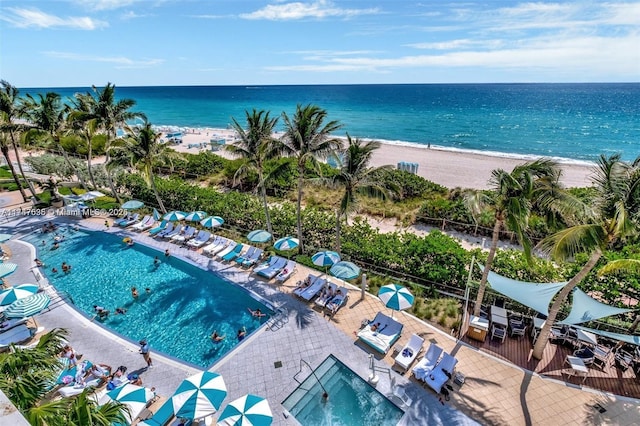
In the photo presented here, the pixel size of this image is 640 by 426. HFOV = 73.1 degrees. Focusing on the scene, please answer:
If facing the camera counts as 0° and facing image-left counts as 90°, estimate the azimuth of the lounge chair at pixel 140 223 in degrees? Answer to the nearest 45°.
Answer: approximately 45°

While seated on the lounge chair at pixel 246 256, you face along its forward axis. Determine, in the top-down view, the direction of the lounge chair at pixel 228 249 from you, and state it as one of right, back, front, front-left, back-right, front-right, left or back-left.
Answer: right

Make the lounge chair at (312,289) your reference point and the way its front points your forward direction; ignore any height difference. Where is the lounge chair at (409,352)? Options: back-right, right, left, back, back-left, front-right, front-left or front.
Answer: left

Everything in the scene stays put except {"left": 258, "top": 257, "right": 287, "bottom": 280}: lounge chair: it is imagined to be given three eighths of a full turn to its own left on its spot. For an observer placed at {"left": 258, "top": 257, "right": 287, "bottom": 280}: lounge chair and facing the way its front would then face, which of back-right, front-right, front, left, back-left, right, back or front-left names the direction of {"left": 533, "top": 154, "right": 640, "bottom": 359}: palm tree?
front-right

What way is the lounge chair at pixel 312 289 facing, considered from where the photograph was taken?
facing the viewer and to the left of the viewer

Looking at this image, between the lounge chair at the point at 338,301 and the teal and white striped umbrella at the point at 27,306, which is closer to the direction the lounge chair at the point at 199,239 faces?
the teal and white striped umbrella

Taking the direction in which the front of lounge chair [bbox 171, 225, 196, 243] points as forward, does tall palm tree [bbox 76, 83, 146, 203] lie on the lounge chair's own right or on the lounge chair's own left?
on the lounge chair's own right

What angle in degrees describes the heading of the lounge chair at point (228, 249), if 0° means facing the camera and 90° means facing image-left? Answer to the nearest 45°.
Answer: approximately 45°

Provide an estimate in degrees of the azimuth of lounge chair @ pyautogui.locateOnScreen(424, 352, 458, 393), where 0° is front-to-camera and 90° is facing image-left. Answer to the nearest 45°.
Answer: approximately 45°

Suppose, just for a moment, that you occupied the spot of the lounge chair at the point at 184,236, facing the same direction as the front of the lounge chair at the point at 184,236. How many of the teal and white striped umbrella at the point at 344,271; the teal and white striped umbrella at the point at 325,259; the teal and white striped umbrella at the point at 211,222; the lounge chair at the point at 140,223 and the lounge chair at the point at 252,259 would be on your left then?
4

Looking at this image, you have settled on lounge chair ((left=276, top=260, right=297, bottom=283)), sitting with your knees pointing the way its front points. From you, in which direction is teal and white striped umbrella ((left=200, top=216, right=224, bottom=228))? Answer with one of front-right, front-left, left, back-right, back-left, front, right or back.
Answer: right

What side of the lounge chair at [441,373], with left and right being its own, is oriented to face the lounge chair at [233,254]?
right

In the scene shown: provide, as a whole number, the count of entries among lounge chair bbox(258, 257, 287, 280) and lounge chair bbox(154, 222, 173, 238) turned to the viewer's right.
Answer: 0

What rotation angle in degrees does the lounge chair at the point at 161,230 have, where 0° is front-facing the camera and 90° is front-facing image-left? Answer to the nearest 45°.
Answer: approximately 45°
